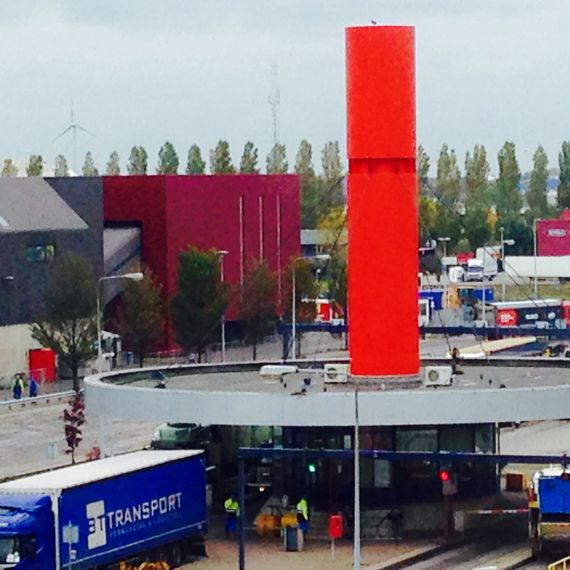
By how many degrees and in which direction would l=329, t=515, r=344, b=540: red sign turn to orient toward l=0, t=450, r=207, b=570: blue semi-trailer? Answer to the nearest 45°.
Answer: approximately 45° to its right

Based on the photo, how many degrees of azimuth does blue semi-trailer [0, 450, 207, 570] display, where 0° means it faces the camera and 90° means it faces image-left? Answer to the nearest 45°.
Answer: approximately 45°

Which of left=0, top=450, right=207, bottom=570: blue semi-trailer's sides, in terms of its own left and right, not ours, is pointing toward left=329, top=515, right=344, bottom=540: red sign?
back

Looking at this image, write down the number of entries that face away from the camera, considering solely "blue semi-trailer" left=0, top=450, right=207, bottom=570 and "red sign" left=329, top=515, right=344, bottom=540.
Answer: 0
